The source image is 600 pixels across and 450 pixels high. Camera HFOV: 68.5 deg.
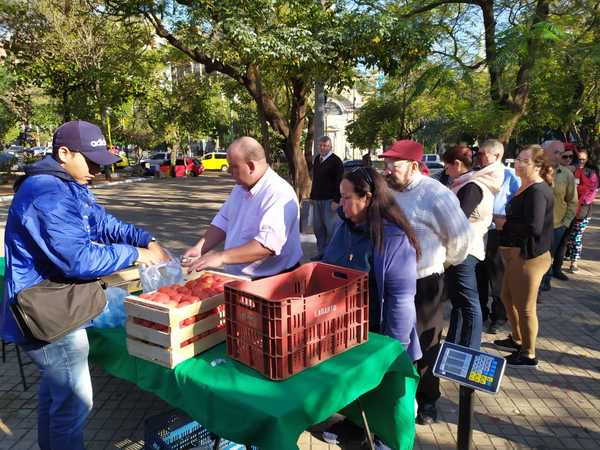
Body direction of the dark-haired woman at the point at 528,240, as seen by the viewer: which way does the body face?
to the viewer's left

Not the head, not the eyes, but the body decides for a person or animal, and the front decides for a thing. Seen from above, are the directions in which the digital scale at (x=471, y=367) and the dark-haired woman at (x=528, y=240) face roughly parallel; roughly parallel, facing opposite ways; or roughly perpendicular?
roughly perpendicular

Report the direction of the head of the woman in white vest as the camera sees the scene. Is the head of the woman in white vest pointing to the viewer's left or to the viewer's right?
to the viewer's left

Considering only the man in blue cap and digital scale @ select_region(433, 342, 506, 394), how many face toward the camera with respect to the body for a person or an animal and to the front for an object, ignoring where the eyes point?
1

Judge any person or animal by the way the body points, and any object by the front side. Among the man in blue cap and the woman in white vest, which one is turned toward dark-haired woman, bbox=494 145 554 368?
the man in blue cap

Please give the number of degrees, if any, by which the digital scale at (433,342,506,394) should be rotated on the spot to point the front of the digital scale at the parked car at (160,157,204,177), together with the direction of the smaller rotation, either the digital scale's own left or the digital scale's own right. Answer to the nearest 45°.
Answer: approximately 135° to the digital scale's own right

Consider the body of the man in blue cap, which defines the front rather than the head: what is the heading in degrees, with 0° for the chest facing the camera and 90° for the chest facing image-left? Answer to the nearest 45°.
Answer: approximately 270°

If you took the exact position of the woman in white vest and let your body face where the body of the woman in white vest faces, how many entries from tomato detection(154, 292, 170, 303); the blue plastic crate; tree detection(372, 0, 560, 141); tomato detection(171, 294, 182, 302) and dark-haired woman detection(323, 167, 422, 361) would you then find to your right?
1

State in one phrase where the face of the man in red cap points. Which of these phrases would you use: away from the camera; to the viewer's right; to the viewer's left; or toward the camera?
to the viewer's left

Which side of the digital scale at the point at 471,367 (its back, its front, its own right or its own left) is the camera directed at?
front

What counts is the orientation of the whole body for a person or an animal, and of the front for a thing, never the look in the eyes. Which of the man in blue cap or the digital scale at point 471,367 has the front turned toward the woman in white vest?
the man in blue cap

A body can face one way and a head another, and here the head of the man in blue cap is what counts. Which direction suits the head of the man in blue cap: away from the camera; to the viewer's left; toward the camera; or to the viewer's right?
to the viewer's right

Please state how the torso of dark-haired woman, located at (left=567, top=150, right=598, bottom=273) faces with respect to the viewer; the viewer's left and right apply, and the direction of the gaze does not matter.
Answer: facing the viewer and to the left of the viewer

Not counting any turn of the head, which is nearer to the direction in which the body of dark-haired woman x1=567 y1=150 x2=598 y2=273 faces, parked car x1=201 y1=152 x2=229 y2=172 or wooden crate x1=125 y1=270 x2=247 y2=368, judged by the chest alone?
the wooden crate

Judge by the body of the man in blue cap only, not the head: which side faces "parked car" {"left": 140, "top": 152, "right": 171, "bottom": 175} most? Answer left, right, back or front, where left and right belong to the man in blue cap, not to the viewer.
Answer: left

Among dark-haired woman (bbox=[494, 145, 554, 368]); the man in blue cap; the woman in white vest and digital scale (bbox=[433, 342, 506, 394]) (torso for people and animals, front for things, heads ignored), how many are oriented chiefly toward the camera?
1

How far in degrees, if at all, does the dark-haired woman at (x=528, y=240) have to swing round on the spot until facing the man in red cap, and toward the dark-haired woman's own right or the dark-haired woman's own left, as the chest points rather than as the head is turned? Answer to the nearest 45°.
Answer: approximately 45° to the dark-haired woman's own left

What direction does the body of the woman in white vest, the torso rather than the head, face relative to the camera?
to the viewer's left

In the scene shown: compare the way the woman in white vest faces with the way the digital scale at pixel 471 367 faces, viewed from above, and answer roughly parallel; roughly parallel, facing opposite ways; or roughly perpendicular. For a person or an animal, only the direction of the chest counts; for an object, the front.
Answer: roughly perpendicular
